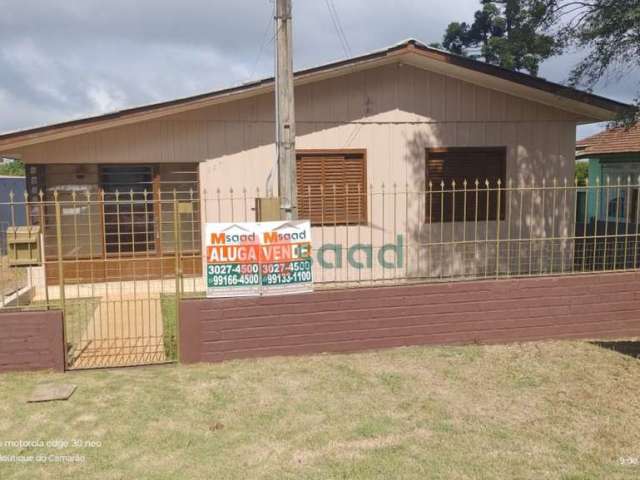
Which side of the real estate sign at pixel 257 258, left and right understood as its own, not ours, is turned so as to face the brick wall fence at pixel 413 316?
left

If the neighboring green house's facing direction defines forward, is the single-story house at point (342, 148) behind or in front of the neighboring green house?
in front

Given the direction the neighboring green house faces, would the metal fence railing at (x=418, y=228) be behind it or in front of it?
in front

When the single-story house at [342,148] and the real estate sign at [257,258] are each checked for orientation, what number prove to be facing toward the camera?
2

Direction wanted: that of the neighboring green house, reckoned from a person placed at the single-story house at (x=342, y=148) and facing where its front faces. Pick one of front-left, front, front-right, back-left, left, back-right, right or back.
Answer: back-left

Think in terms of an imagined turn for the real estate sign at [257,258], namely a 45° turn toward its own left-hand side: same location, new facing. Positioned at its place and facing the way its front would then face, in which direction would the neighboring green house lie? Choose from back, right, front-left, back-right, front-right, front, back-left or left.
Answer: left

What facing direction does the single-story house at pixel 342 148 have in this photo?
toward the camera

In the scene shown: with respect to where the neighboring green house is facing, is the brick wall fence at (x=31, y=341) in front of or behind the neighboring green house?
in front

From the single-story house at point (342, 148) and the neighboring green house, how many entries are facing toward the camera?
2

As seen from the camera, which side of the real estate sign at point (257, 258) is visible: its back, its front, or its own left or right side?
front
